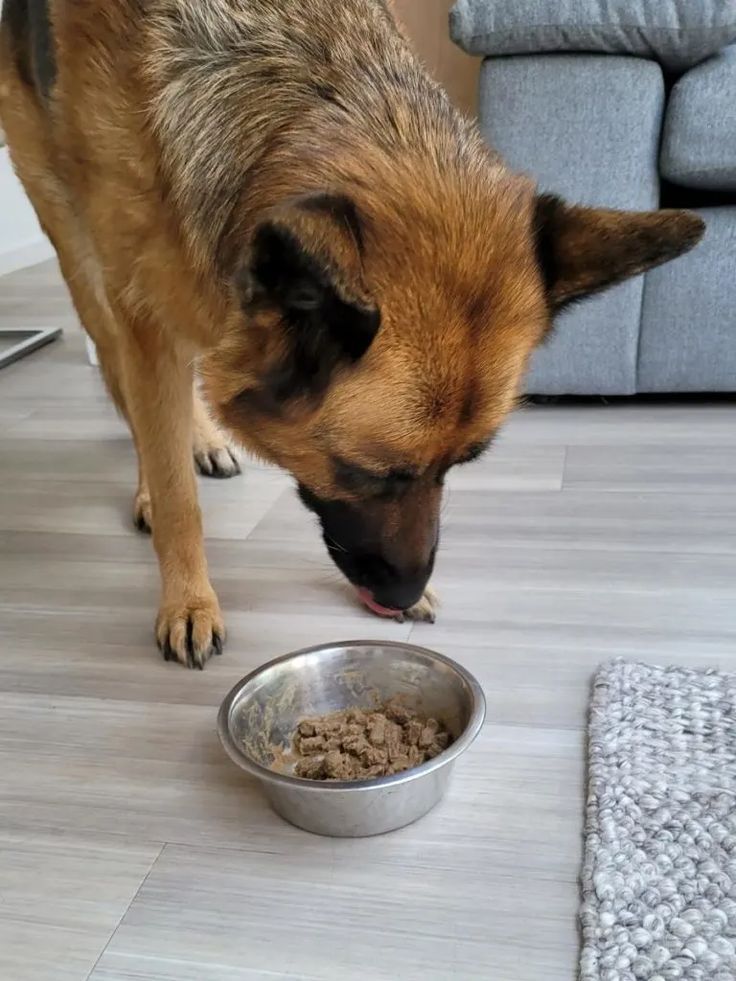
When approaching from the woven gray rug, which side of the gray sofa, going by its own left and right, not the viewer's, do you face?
front

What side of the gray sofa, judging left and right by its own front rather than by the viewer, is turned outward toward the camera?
front

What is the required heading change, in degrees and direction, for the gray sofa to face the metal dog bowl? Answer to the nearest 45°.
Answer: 0° — it already faces it

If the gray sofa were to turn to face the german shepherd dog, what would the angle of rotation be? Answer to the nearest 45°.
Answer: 0° — it already faces it

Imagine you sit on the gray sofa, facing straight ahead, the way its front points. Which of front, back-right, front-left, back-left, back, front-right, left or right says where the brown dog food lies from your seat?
front

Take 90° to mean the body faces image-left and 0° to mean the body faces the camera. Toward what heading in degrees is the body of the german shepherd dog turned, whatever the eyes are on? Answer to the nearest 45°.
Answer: approximately 315°

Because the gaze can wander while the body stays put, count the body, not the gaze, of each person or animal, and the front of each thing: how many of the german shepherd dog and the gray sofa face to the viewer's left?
0

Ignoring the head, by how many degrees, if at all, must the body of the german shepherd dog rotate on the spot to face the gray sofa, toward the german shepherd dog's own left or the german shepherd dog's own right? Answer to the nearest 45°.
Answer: approximately 90° to the german shepherd dog's own left

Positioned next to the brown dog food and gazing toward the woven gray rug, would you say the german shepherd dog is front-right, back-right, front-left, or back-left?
back-left
